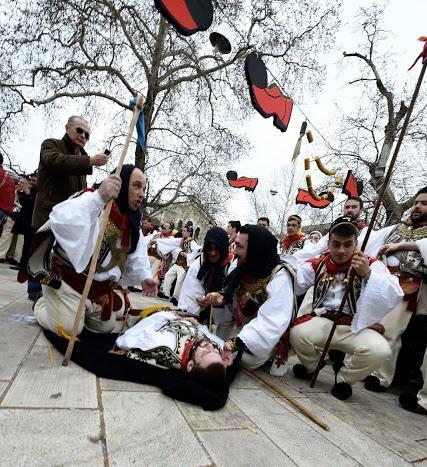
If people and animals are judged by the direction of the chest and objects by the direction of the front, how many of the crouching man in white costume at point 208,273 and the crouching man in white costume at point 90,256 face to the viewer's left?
0

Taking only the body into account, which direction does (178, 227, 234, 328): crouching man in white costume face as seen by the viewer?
toward the camera

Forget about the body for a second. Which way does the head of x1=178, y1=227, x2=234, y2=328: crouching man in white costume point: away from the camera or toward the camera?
toward the camera

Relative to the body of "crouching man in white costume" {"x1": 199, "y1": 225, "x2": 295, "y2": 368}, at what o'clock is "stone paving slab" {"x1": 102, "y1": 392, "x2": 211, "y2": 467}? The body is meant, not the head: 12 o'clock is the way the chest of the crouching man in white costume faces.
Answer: The stone paving slab is roughly at 11 o'clock from the crouching man in white costume.

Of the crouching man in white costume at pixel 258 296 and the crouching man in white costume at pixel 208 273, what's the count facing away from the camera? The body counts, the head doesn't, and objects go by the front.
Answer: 0

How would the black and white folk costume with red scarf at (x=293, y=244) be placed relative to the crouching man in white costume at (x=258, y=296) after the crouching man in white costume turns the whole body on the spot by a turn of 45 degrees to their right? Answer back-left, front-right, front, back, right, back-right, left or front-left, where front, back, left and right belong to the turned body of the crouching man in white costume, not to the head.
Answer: right

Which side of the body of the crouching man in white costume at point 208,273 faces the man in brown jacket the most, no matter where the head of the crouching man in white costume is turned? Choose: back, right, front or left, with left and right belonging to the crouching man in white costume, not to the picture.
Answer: right

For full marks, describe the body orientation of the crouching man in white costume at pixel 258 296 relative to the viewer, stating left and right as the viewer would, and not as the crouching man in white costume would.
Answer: facing the viewer and to the left of the viewer

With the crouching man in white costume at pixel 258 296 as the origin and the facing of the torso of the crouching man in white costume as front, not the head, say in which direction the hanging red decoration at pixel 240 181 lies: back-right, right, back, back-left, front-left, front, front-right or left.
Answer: back-right

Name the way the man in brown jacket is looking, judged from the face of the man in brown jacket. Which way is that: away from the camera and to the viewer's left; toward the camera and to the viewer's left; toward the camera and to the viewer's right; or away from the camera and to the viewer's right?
toward the camera and to the viewer's right

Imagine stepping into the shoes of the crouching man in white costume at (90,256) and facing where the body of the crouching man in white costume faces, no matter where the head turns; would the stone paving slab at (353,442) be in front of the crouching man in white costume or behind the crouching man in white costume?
in front

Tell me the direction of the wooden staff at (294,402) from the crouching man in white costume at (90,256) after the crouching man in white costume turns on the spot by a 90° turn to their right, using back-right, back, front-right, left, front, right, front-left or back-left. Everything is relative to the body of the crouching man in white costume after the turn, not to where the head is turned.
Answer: left

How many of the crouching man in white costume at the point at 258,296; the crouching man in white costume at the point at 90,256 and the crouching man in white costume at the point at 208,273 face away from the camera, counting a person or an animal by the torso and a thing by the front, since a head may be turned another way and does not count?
0

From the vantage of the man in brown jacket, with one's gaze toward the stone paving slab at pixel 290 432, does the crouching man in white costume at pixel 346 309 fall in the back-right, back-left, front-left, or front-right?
front-left

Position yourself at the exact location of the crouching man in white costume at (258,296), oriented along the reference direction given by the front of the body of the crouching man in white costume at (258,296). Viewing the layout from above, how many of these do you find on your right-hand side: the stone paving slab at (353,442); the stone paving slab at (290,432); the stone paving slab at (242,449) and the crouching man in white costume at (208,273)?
1

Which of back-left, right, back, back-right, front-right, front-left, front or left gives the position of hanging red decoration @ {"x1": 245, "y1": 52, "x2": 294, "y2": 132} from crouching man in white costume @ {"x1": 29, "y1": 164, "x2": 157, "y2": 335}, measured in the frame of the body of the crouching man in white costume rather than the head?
left

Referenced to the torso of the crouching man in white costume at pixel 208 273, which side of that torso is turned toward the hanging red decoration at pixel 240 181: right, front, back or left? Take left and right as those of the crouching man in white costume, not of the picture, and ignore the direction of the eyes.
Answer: back
